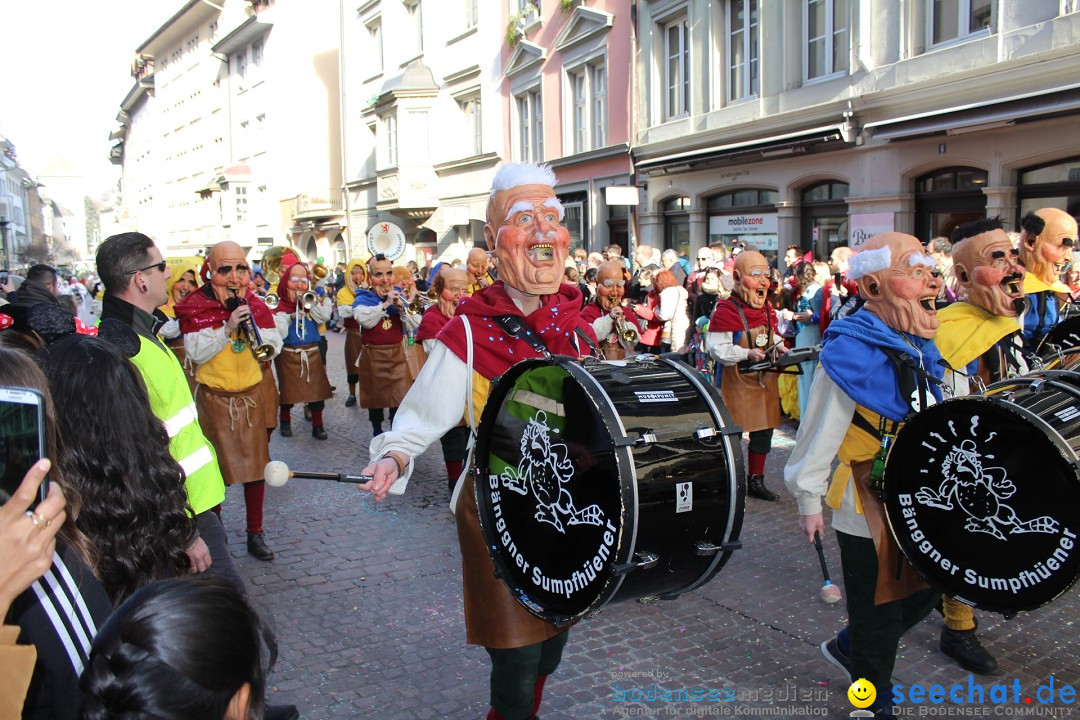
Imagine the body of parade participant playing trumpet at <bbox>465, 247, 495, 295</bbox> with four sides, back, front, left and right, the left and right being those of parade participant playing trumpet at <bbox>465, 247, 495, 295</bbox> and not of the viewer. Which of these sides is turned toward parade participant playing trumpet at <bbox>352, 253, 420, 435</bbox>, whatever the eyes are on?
right

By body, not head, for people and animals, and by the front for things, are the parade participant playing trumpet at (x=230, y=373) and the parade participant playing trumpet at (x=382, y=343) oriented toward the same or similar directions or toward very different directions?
same or similar directions

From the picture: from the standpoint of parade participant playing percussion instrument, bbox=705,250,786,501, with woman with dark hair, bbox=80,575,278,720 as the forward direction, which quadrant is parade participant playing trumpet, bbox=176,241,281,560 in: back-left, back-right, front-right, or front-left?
front-right

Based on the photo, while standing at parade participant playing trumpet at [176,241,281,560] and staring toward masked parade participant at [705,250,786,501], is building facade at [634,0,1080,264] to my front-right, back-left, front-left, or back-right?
front-left

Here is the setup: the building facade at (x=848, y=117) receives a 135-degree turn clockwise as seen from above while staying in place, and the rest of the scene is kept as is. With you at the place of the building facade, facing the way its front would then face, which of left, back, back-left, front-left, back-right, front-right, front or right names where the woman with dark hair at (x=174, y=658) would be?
back

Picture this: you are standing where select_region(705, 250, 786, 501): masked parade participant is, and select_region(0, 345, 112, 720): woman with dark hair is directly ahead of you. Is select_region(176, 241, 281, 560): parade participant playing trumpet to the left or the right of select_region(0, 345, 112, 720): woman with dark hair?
right

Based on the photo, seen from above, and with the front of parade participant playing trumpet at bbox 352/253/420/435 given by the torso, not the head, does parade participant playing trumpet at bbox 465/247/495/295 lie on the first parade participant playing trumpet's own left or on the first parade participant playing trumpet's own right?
on the first parade participant playing trumpet's own left

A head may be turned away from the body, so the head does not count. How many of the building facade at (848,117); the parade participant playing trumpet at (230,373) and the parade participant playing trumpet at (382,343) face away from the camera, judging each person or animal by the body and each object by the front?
0

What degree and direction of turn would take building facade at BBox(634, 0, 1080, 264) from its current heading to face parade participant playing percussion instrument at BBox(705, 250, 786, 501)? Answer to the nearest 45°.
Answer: approximately 45° to its left

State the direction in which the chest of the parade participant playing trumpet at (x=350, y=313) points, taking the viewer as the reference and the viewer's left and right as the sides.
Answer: facing the viewer and to the right of the viewer

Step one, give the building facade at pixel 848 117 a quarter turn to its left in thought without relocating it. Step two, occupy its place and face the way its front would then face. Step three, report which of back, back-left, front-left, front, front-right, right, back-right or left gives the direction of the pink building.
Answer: back

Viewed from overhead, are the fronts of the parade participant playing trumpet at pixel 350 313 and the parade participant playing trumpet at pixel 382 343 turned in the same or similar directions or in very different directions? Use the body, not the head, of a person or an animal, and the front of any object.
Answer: same or similar directions

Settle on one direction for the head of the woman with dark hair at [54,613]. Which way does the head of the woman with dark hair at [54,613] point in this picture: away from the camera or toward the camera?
away from the camera

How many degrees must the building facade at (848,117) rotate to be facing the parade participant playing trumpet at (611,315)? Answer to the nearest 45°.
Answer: approximately 45° to its left

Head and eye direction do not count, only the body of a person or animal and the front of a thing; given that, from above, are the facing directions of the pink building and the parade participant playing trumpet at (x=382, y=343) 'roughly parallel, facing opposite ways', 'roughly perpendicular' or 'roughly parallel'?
roughly perpendicular

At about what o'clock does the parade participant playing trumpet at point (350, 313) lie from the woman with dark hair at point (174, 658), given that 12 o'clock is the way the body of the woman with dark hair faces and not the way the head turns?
The parade participant playing trumpet is roughly at 11 o'clock from the woman with dark hair.

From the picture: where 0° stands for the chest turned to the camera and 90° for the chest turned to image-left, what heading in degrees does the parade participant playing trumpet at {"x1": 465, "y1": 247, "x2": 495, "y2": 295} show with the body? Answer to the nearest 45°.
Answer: approximately 315°

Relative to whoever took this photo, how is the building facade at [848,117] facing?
facing the viewer and to the left of the viewer
